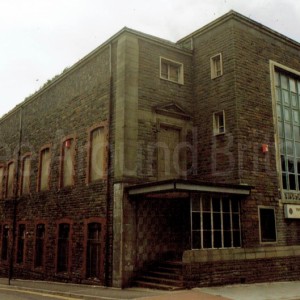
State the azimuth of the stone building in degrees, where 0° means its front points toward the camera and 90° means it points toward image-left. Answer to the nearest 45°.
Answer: approximately 315°
